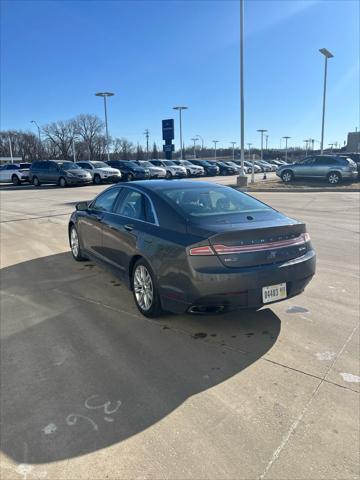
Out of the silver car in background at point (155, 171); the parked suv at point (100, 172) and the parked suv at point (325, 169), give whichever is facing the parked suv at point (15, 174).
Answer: the parked suv at point (325, 169)

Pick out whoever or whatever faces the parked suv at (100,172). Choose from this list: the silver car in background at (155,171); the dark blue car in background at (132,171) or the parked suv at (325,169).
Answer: the parked suv at (325,169)

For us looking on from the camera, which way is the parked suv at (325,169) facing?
facing to the left of the viewer

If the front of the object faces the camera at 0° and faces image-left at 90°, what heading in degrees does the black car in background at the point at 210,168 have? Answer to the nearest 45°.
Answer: approximately 315°

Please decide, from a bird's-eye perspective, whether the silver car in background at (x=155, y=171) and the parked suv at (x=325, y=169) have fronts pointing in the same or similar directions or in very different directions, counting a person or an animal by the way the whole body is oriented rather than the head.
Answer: very different directions

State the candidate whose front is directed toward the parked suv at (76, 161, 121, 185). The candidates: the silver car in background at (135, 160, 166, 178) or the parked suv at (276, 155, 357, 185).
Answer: the parked suv at (276, 155, 357, 185)

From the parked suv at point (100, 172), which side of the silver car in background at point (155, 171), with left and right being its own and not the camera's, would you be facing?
right

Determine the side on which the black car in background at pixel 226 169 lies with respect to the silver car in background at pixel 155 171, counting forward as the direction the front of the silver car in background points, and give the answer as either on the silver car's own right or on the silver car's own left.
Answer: on the silver car's own left

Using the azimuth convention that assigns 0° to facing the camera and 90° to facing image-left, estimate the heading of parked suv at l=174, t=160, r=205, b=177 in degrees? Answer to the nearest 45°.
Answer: approximately 315°

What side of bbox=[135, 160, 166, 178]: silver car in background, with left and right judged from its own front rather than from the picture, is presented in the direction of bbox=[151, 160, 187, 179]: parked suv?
left

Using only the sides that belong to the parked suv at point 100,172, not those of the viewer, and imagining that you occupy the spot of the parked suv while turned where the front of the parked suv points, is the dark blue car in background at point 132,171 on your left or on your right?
on your left

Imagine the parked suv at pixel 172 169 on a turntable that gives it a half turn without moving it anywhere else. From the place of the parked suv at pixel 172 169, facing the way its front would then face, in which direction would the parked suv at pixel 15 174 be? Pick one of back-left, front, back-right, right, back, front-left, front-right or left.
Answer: front-left

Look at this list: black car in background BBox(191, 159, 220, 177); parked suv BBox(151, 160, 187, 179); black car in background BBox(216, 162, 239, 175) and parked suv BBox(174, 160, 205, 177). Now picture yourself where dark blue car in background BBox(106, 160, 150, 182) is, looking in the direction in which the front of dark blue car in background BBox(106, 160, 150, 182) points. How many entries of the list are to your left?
4
